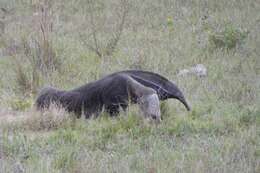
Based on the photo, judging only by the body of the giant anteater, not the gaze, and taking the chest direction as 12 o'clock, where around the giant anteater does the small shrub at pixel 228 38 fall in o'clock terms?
The small shrub is roughly at 10 o'clock from the giant anteater.

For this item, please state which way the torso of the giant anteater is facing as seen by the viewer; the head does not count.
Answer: to the viewer's right
